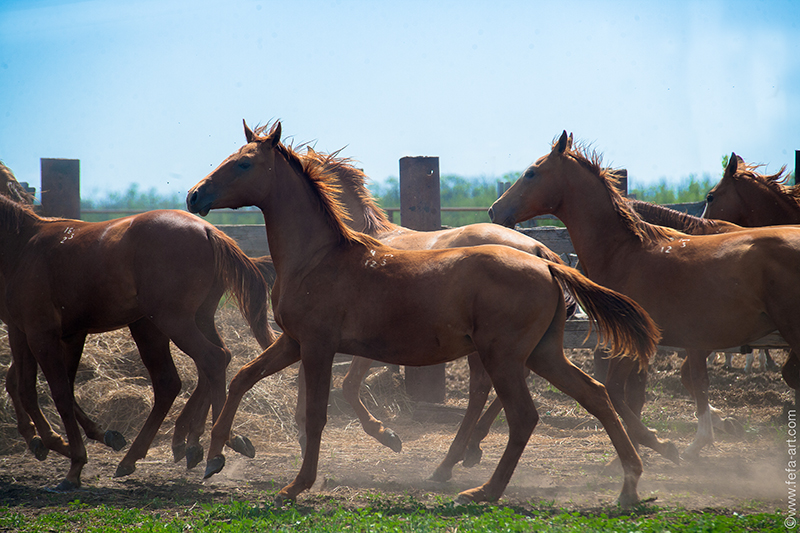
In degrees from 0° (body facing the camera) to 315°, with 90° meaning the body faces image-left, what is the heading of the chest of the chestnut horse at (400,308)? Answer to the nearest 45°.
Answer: approximately 90°

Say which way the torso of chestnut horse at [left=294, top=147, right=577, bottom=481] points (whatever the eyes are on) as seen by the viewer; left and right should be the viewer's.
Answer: facing to the left of the viewer

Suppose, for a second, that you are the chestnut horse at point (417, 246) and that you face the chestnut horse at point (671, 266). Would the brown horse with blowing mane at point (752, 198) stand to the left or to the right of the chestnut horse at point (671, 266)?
left

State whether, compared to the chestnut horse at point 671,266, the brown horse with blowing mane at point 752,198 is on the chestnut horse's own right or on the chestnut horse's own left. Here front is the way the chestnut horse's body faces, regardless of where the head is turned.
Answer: on the chestnut horse's own right

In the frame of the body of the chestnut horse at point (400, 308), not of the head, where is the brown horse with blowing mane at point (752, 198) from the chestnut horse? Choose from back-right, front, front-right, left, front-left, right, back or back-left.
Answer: back-right

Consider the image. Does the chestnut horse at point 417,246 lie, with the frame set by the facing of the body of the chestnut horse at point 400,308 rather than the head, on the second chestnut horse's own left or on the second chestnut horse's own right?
on the second chestnut horse's own right

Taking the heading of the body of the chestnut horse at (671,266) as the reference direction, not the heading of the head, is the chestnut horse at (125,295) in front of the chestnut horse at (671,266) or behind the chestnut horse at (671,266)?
in front

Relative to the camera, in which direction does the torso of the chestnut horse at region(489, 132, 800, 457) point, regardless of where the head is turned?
to the viewer's left

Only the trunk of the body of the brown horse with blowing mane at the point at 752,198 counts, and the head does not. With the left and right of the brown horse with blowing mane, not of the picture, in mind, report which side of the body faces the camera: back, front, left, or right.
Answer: left
